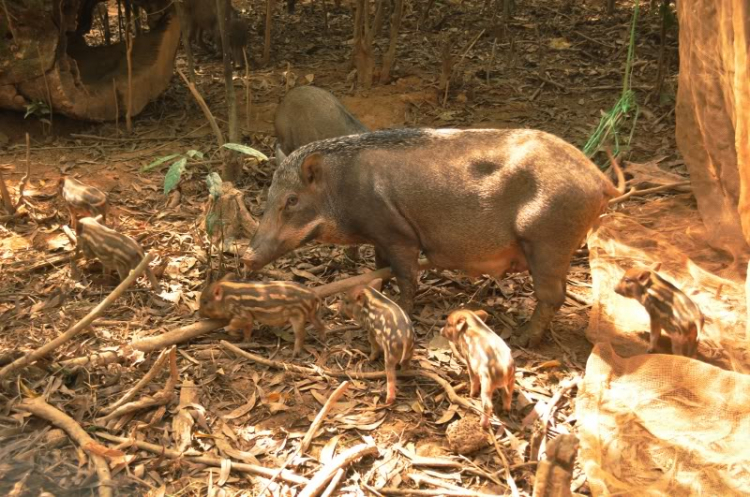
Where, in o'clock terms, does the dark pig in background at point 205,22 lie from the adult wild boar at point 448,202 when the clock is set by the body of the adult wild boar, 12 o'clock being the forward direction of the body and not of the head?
The dark pig in background is roughly at 2 o'clock from the adult wild boar.

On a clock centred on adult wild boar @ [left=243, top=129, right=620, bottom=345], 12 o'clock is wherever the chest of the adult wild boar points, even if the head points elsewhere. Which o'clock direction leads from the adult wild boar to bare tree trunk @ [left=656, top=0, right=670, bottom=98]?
The bare tree trunk is roughly at 4 o'clock from the adult wild boar.

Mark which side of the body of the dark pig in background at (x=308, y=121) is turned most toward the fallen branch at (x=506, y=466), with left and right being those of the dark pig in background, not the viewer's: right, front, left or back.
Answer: right

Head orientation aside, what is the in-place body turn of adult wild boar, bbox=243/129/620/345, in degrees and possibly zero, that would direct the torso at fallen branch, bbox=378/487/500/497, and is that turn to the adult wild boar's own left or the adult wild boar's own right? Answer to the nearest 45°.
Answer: approximately 90° to the adult wild boar's own left

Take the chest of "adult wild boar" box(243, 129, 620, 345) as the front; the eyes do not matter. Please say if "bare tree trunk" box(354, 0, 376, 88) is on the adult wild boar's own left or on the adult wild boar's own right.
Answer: on the adult wild boar's own right

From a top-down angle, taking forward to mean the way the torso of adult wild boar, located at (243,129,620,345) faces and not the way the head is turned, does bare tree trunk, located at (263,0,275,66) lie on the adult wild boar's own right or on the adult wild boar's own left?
on the adult wild boar's own right

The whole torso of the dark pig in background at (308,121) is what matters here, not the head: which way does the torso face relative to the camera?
to the viewer's right

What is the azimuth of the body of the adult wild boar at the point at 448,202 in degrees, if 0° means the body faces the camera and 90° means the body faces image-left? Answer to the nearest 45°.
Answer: approximately 90°

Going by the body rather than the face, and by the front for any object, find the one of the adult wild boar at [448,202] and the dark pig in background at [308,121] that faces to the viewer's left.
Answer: the adult wild boar

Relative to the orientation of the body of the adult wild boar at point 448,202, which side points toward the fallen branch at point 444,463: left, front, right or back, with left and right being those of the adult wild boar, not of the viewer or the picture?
left

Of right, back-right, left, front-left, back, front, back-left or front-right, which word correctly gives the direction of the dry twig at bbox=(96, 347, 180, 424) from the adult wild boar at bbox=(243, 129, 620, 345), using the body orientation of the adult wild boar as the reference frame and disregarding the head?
front-left

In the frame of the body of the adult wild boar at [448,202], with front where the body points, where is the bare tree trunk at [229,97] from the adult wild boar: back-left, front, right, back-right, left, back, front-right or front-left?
front-right

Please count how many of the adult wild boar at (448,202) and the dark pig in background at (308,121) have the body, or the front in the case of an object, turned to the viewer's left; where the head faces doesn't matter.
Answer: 1

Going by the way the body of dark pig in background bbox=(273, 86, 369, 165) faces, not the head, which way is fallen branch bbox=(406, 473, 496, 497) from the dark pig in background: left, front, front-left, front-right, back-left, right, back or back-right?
right

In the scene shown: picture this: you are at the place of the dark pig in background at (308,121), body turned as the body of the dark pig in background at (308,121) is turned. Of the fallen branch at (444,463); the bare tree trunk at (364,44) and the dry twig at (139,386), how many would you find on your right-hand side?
2

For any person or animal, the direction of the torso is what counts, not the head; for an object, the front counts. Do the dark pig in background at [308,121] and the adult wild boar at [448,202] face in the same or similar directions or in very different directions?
very different directions
